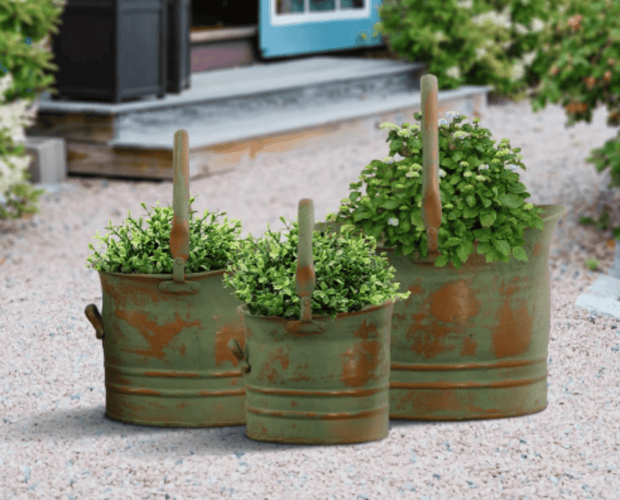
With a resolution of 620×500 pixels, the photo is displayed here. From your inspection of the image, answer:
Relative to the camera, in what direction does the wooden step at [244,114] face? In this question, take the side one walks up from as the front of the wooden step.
facing the viewer and to the right of the viewer

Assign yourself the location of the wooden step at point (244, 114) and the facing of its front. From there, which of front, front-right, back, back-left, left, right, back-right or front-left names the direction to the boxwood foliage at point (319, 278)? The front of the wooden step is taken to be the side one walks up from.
front-right

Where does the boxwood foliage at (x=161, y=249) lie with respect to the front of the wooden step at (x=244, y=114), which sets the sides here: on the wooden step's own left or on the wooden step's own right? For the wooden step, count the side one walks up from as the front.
on the wooden step's own right

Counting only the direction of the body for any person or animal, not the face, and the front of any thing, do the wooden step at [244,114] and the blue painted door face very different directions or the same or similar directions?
same or similar directions

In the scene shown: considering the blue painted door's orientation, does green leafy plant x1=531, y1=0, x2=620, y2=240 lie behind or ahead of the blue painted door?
ahead

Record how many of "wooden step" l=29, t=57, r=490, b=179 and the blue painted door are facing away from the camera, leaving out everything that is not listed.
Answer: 0

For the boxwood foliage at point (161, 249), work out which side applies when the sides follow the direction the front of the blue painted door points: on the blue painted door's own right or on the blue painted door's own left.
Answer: on the blue painted door's own right

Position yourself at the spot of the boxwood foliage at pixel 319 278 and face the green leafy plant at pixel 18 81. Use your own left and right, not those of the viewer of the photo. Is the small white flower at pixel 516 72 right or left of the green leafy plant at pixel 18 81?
right

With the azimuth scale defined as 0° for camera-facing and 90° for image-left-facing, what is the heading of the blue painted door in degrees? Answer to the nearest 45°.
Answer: approximately 315°
